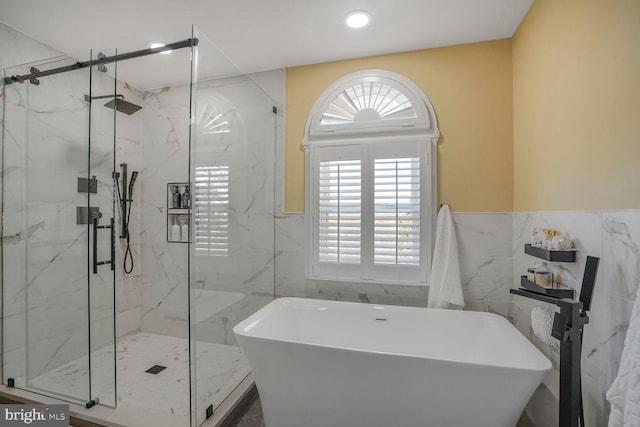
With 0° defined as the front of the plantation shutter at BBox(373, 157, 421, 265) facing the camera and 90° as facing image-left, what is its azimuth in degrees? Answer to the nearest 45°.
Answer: approximately 0°

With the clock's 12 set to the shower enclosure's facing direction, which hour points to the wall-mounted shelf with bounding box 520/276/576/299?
The wall-mounted shelf is roughly at 9 o'clock from the shower enclosure.

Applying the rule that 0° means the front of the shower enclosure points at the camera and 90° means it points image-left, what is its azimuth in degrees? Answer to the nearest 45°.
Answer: approximately 45°

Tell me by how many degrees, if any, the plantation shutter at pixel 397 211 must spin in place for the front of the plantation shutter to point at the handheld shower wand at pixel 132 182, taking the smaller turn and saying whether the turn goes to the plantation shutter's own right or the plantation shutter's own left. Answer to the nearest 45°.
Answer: approximately 90° to the plantation shutter's own right

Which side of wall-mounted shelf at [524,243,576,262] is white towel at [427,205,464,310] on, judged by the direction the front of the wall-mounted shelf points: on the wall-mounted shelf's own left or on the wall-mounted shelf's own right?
on the wall-mounted shelf's own right

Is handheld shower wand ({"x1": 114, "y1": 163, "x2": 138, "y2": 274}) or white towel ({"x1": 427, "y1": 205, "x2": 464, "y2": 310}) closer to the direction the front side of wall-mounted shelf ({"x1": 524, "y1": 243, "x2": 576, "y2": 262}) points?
the handheld shower wand

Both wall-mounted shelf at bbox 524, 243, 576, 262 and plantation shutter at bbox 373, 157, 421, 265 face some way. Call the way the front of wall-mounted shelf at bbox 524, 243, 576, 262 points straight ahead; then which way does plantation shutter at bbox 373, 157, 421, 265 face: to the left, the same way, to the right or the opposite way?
to the left

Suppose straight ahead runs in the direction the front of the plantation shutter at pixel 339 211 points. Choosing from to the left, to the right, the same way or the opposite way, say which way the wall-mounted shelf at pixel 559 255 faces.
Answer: to the right
